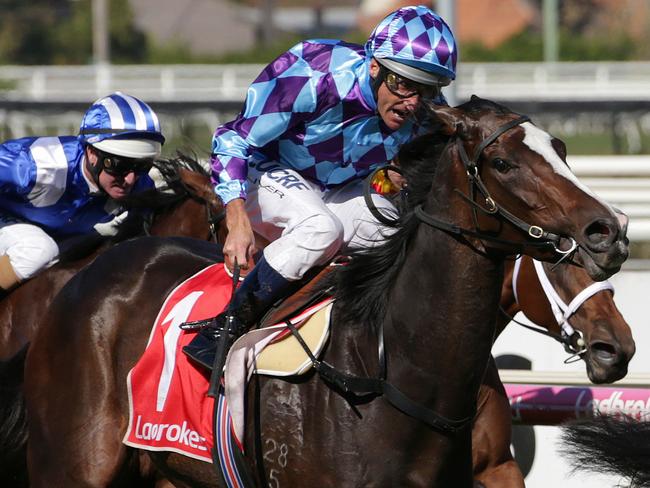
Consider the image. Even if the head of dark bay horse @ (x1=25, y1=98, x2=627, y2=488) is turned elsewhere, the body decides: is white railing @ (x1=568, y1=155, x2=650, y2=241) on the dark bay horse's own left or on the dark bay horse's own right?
on the dark bay horse's own left

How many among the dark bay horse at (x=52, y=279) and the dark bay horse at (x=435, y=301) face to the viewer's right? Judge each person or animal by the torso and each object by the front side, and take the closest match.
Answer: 2

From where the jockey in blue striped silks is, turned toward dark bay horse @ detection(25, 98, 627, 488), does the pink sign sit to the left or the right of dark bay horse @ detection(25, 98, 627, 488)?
left

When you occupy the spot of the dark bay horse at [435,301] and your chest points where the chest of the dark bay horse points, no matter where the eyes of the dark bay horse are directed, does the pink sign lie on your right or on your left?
on your left

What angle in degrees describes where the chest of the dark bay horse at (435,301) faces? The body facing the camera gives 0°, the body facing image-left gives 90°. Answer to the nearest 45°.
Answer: approximately 270°

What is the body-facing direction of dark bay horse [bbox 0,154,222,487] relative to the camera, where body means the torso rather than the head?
to the viewer's right

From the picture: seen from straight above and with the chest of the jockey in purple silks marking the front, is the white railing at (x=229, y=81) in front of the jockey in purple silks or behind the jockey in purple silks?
behind

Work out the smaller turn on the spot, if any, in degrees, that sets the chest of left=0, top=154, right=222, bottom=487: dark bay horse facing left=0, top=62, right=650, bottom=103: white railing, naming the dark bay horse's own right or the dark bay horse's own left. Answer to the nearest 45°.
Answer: approximately 90° to the dark bay horse's own left

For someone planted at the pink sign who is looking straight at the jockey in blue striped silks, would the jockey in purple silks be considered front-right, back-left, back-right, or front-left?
front-left

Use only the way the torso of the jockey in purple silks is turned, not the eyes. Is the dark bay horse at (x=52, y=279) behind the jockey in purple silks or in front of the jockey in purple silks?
behind

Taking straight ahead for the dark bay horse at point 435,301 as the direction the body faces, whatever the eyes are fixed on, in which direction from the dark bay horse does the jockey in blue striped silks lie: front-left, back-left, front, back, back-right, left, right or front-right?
back-left
